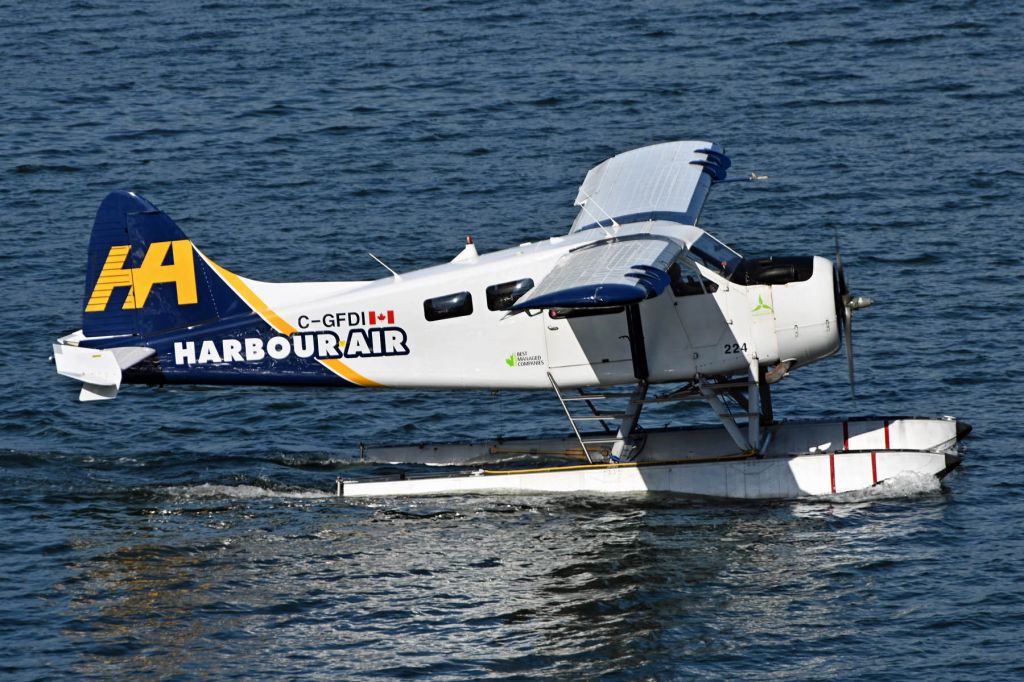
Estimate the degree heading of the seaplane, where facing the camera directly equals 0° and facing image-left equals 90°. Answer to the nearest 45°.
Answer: approximately 270°
